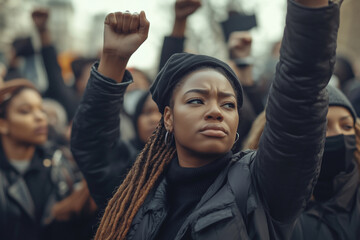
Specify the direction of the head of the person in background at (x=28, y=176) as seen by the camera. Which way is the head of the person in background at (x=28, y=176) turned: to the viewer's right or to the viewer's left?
to the viewer's right

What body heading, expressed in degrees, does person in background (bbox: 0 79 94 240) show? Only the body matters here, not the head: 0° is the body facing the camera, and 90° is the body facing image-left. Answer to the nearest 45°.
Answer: approximately 315°

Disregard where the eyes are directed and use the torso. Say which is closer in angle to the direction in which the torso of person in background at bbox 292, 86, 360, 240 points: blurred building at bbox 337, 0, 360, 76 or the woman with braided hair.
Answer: the woman with braided hair

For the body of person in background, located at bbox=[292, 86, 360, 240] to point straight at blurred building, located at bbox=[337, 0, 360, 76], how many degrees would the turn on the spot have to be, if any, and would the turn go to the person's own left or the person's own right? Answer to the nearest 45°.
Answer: approximately 135° to the person's own left

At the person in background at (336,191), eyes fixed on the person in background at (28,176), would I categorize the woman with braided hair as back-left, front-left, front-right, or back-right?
front-left

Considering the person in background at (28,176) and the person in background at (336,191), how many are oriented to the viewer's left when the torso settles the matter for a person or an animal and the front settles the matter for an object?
0

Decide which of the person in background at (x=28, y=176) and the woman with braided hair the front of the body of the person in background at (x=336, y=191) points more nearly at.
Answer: the woman with braided hair

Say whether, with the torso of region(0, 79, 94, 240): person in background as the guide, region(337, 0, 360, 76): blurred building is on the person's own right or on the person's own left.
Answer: on the person's own left

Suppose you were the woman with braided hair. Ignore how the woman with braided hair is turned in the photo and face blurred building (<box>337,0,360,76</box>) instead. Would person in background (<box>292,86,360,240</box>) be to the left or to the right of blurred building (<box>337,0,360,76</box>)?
right

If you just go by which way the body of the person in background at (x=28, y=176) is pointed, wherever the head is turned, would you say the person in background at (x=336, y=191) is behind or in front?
in front
